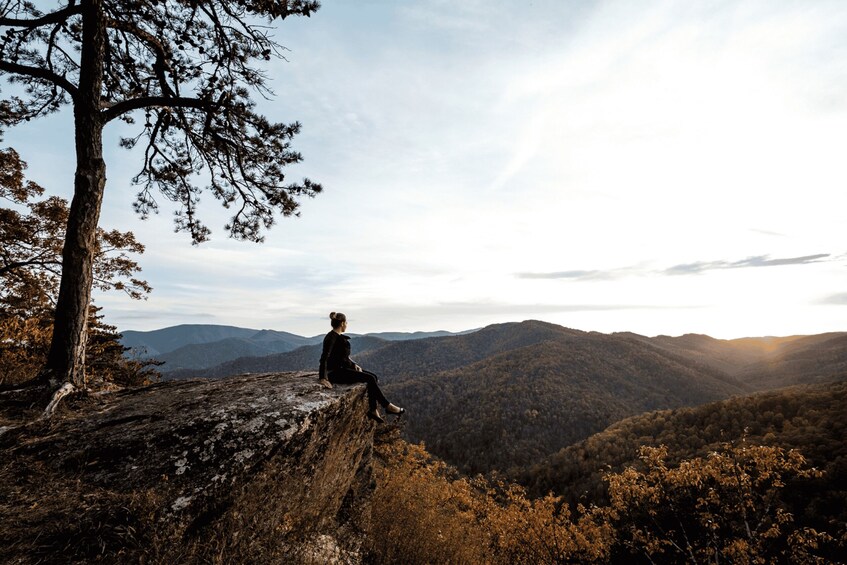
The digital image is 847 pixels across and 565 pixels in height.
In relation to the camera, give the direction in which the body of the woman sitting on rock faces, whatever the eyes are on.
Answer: to the viewer's right

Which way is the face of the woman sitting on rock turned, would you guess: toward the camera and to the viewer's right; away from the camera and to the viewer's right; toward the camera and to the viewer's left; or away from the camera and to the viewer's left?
away from the camera and to the viewer's right
